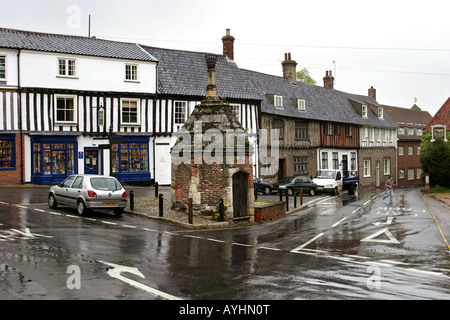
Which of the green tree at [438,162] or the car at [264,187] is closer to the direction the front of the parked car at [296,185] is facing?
the car

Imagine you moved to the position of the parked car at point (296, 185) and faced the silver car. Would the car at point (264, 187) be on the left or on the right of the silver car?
right

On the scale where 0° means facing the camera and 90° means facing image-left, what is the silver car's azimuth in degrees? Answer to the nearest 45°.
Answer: approximately 135°

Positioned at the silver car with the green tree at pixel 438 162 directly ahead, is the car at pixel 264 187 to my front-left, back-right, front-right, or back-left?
front-left

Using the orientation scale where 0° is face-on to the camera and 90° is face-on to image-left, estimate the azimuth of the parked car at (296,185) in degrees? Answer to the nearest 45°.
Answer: approximately 45°

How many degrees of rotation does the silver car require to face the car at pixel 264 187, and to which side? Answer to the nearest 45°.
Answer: approximately 90° to its right

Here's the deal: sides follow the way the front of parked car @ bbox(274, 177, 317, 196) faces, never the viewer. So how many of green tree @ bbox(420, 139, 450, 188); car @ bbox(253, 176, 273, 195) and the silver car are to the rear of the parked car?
1

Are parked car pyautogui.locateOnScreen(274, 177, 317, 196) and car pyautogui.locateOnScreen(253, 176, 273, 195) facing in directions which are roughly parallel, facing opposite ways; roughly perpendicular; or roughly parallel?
roughly perpendicular

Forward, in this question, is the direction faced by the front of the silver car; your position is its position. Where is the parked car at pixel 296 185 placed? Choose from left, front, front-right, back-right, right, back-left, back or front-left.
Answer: right

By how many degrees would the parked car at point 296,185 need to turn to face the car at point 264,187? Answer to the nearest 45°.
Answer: approximately 45° to its right

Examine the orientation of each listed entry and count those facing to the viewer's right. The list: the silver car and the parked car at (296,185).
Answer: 0

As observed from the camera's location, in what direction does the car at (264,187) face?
facing the viewer and to the right of the viewer

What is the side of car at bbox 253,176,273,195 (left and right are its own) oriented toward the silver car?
right
